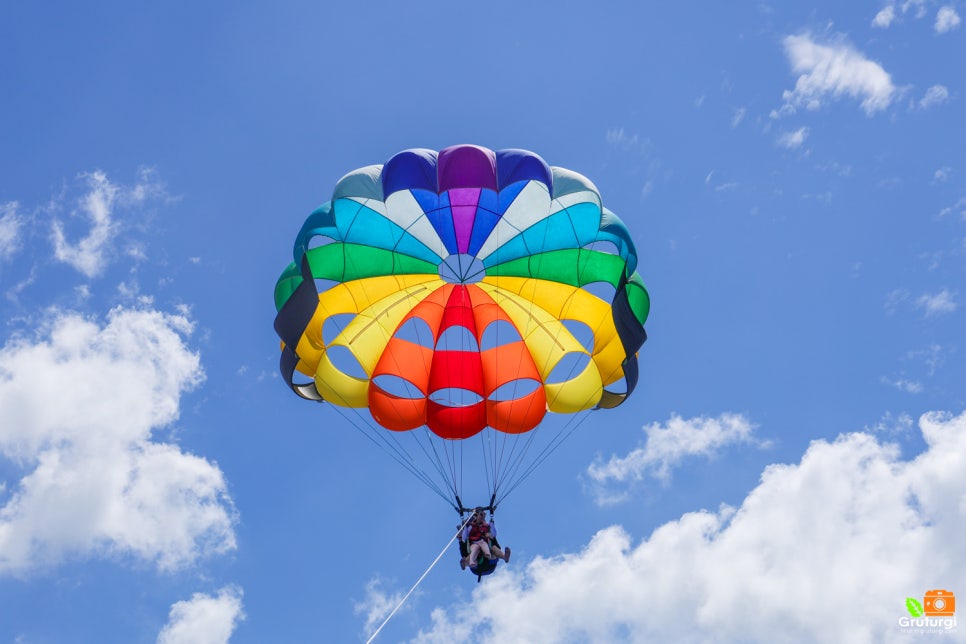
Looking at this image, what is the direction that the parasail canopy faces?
toward the camera
